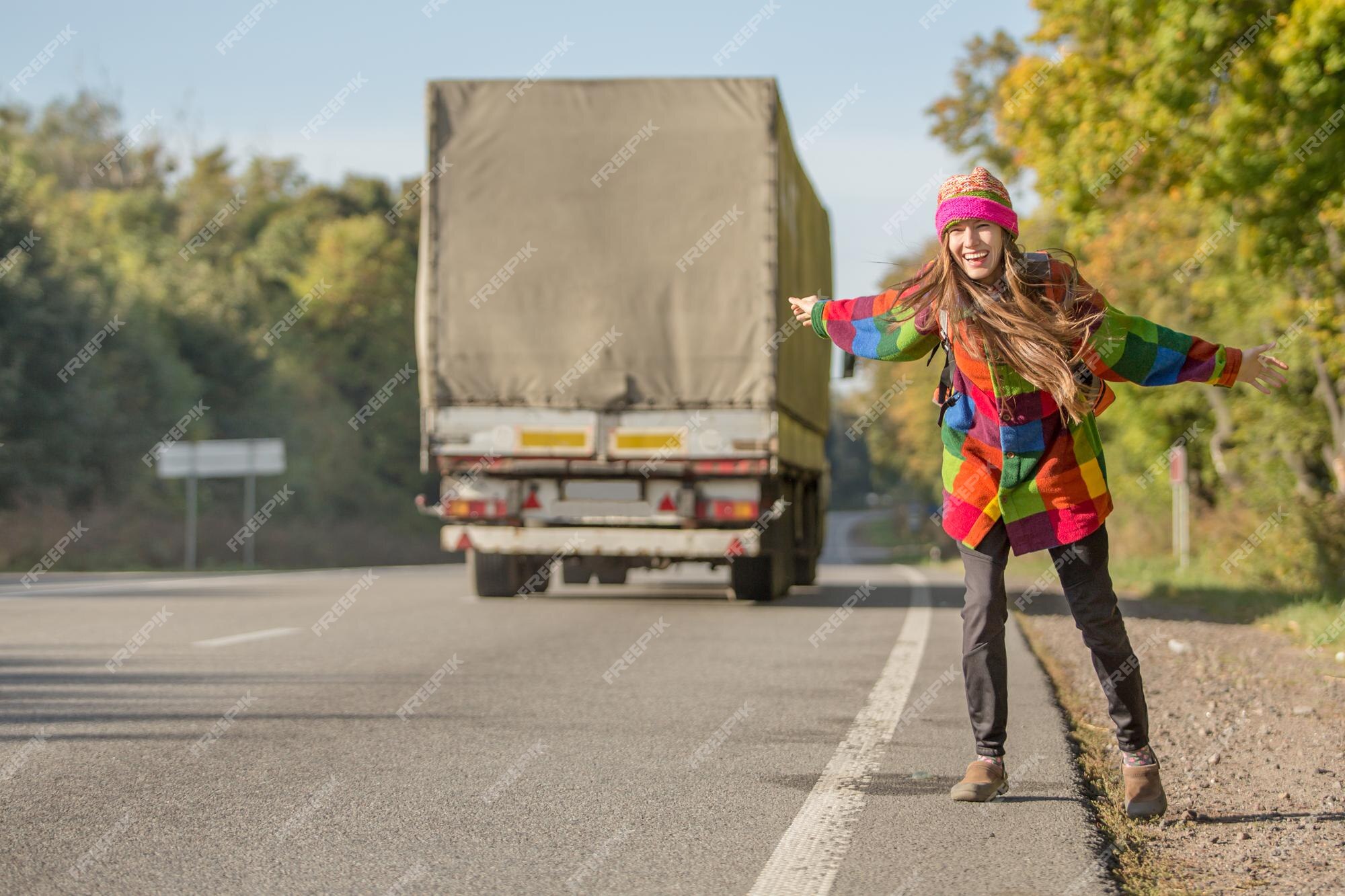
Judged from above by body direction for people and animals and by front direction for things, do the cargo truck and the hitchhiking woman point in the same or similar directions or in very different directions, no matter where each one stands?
very different directions

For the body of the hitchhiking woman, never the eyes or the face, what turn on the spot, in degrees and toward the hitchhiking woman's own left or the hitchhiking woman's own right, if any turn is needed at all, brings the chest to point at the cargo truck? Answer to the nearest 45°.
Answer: approximately 135° to the hitchhiking woman's own right

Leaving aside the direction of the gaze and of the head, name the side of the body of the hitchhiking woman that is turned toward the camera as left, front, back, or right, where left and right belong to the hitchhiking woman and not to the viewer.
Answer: front

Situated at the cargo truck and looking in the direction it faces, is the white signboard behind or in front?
in front

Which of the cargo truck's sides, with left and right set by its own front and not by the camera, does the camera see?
back

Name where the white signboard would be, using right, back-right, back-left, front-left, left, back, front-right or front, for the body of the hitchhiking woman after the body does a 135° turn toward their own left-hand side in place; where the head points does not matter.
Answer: left

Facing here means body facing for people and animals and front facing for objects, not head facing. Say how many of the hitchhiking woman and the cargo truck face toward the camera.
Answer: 1

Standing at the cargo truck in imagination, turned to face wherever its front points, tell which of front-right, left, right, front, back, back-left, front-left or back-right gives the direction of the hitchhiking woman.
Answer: back
